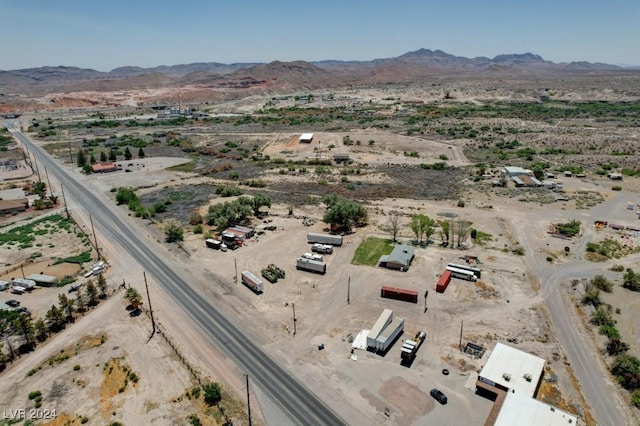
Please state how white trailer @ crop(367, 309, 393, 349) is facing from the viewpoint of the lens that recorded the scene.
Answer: facing away from the viewer and to the right of the viewer

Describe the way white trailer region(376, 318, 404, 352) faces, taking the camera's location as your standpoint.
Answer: facing away from the viewer and to the right of the viewer

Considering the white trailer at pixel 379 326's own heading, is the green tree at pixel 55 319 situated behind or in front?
behind

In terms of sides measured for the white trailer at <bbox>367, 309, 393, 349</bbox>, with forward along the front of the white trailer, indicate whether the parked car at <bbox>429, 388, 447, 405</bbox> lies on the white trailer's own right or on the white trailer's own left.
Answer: on the white trailer's own right
